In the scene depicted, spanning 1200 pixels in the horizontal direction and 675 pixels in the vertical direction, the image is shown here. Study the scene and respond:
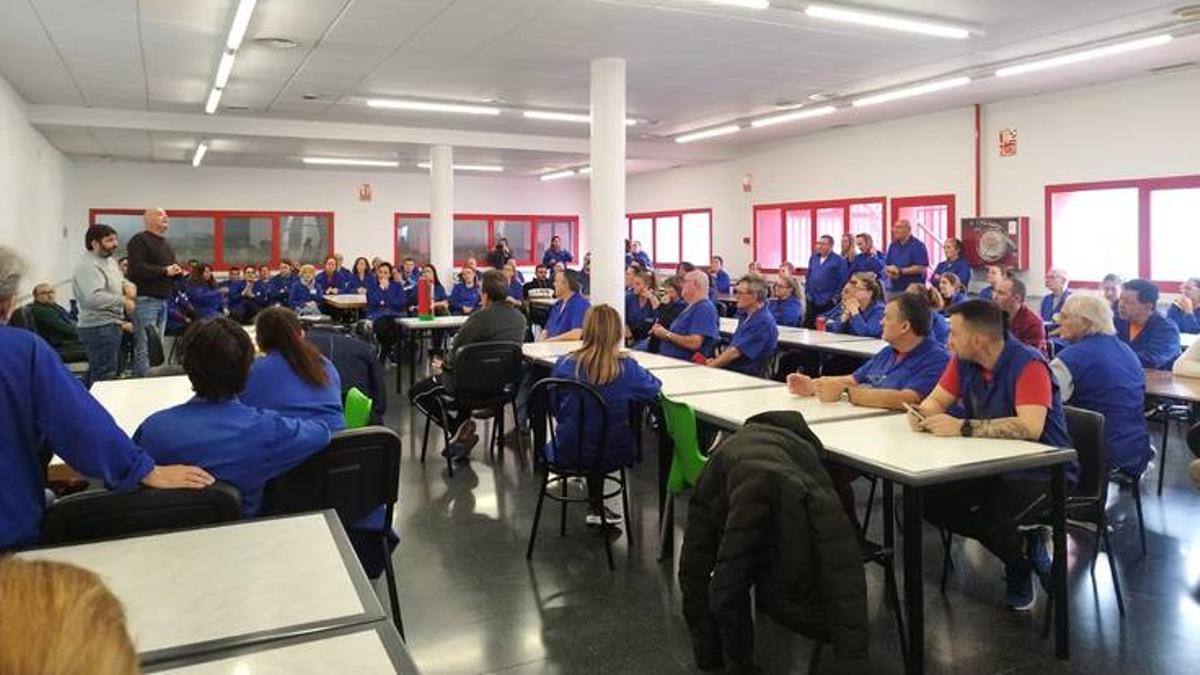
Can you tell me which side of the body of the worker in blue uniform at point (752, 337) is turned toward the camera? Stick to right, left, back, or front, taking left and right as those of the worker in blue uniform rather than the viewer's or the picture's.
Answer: left

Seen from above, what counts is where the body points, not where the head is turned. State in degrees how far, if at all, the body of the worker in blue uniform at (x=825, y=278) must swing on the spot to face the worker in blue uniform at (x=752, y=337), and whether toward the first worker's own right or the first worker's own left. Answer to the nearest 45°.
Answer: approximately 45° to the first worker's own left

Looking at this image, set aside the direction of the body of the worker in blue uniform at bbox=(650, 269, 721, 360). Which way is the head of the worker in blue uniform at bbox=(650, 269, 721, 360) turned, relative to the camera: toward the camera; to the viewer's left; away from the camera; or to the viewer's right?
to the viewer's left

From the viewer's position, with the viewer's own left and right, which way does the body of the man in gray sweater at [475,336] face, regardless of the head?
facing away from the viewer and to the left of the viewer

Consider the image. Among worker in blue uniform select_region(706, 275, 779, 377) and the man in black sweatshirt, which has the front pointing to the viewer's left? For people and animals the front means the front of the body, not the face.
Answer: the worker in blue uniform

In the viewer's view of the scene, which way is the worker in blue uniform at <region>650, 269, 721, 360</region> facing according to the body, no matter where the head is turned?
to the viewer's left

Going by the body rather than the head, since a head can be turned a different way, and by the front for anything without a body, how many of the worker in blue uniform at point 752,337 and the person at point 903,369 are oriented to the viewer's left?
2

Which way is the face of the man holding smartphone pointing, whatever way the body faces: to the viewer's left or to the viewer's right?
to the viewer's left

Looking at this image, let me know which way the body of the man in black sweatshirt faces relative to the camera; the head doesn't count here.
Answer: to the viewer's right

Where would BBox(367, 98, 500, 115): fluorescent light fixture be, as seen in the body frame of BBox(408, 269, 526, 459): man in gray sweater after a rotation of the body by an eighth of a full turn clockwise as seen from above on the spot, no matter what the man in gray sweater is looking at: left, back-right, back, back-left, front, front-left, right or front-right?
front

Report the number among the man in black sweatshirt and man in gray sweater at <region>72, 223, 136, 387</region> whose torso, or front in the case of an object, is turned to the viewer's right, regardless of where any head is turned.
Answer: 2

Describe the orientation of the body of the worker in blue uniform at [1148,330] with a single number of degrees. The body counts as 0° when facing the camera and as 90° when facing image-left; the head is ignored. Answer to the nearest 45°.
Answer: approximately 45°

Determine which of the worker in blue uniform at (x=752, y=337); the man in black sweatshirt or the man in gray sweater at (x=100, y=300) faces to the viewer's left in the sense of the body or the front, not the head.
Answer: the worker in blue uniform

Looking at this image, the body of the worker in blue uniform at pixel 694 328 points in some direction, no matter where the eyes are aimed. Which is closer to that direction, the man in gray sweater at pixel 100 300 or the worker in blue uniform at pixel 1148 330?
the man in gray sweater

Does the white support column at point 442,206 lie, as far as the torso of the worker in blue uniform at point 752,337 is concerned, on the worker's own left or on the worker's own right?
on the worker's own right

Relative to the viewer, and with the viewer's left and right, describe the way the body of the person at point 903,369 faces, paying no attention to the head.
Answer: facing to the left of the viewer
